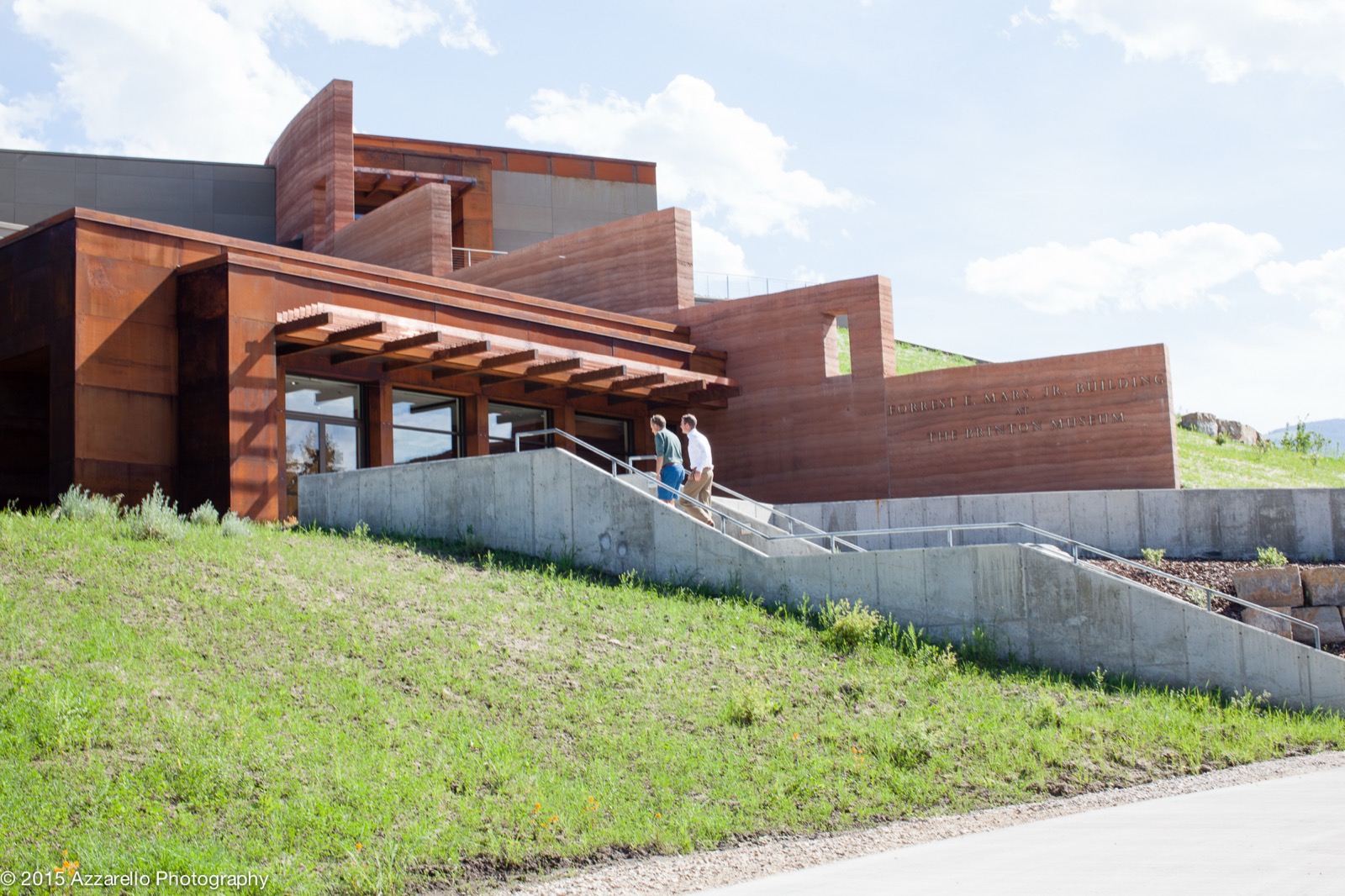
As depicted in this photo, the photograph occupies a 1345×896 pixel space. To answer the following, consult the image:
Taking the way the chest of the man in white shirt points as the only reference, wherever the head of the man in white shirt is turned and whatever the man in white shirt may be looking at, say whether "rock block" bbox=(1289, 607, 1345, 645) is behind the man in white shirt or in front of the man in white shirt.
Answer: behind

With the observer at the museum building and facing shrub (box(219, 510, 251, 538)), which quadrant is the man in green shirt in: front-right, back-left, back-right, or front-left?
front-left

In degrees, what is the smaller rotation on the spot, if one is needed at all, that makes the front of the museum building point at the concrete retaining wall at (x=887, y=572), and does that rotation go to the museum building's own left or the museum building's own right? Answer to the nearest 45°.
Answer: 0° — it already faces it

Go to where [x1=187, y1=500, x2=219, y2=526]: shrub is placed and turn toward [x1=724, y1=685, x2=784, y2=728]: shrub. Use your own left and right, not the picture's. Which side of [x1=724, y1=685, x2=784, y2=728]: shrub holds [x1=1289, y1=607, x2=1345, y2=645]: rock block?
left

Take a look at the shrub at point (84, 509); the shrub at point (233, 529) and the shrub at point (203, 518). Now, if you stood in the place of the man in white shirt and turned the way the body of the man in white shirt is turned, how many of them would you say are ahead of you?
3

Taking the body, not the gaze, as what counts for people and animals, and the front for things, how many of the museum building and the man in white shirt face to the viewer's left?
1

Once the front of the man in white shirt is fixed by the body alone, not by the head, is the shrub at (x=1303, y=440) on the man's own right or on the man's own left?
on the man's own right

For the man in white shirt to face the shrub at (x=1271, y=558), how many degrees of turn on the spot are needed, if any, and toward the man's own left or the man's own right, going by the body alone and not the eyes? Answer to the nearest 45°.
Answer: approximately 180°

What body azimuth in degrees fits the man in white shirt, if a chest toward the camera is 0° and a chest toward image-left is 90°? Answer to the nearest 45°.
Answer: approximately 90°

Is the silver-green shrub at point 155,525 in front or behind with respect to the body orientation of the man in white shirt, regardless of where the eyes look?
in front

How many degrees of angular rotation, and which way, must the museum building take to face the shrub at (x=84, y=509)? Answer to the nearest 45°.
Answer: approximately 90° to its right

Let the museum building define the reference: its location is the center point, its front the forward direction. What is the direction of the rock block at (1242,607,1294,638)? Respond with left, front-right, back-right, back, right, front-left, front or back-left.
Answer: front

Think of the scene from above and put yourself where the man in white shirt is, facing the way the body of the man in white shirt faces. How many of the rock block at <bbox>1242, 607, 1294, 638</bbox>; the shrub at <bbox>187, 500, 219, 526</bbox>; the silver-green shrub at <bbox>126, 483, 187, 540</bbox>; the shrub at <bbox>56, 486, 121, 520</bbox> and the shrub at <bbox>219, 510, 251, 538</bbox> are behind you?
1

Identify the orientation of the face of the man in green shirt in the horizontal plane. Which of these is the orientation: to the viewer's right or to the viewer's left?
to the viewer's left

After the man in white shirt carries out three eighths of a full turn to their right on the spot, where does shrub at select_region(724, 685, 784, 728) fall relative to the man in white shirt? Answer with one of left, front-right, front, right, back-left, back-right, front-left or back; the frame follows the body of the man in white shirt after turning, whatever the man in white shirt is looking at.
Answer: back-right

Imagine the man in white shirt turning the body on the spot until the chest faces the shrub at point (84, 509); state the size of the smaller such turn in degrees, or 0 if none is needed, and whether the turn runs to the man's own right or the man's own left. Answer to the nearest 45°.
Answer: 0° — they already face it

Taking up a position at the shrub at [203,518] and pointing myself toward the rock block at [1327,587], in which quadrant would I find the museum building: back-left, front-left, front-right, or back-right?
front-left

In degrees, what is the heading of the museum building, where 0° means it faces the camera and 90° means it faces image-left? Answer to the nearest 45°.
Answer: approximately 315°
